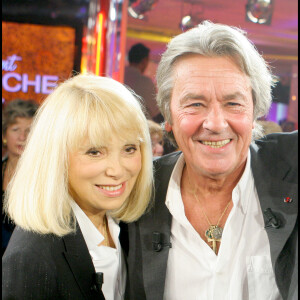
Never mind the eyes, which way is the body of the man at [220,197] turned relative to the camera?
toward the camera

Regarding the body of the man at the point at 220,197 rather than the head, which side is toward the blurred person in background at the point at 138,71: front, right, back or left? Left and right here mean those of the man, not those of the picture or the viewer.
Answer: back

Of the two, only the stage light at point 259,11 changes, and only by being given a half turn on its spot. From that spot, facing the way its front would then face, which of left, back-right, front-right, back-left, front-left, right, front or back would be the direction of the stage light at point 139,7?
left

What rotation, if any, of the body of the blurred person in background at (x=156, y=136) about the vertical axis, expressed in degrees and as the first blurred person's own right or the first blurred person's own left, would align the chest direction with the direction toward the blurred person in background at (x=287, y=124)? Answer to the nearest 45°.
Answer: approximately 135° to the first blurred person's own left

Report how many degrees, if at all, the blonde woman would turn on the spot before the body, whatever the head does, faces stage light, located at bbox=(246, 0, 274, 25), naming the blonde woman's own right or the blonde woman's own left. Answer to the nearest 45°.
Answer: approximately 90° to the blonde woman's own left

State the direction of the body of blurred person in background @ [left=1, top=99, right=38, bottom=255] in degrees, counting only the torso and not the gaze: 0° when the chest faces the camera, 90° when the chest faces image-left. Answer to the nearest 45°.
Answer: approximately 315°

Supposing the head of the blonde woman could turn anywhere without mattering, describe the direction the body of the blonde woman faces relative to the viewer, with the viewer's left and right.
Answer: facing the viewer and to the right of the viewer

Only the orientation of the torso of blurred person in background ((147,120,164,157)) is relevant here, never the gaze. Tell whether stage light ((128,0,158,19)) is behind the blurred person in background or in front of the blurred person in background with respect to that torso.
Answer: behind

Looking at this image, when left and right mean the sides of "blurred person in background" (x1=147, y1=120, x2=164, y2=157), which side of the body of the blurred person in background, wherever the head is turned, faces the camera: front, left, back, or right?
front
